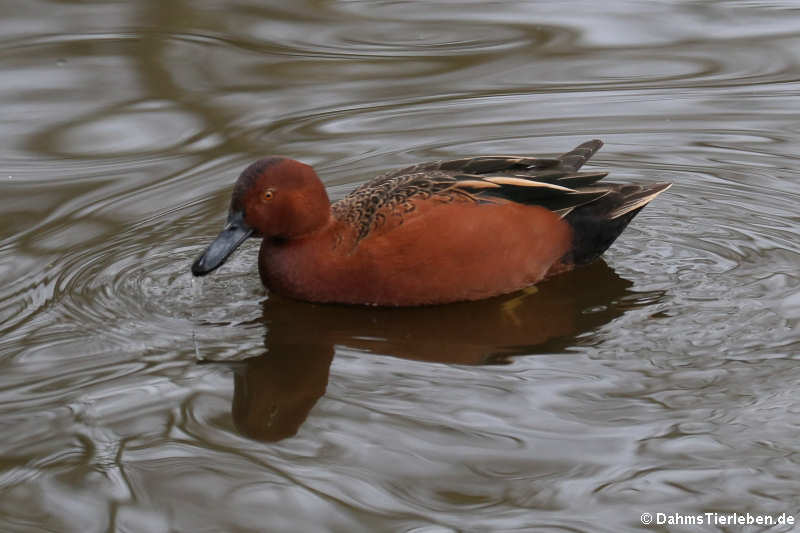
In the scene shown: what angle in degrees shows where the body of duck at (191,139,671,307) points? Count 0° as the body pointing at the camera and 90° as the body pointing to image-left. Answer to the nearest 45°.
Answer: approximately 90°
